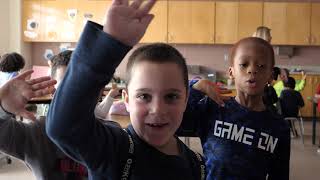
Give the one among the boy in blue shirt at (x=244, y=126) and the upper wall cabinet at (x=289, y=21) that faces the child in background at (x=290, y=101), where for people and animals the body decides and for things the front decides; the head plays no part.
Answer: the upper wall cabinet

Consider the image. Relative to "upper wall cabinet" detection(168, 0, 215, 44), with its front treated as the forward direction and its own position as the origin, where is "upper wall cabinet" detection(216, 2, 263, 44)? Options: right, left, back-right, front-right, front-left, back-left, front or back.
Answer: left

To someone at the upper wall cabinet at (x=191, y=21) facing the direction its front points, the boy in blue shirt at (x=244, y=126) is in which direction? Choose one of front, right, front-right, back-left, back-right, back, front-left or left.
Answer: front

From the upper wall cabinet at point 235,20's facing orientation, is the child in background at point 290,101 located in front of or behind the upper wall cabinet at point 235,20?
in front

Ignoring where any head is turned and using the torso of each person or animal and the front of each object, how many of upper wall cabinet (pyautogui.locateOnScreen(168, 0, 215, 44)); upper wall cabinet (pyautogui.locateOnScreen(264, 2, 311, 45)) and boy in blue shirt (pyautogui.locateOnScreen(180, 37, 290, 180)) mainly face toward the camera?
3

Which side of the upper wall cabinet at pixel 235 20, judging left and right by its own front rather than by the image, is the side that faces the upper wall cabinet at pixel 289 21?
left

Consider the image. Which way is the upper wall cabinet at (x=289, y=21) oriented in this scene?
toward the camera

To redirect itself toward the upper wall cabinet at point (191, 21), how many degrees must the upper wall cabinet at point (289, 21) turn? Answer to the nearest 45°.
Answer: approximately 90° to its right

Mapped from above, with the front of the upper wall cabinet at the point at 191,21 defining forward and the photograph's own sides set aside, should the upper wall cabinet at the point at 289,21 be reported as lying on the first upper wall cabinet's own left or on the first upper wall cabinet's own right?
on the first upper wall cabinet's own left

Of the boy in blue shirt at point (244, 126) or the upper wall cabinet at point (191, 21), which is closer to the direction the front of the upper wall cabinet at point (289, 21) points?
the boy in blue shirt

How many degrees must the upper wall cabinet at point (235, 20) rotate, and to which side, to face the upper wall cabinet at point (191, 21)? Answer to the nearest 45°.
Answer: approximately 90° to its right

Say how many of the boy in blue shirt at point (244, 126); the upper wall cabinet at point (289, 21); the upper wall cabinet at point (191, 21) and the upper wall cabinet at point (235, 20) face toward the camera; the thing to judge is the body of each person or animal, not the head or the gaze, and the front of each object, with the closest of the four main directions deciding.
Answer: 4
